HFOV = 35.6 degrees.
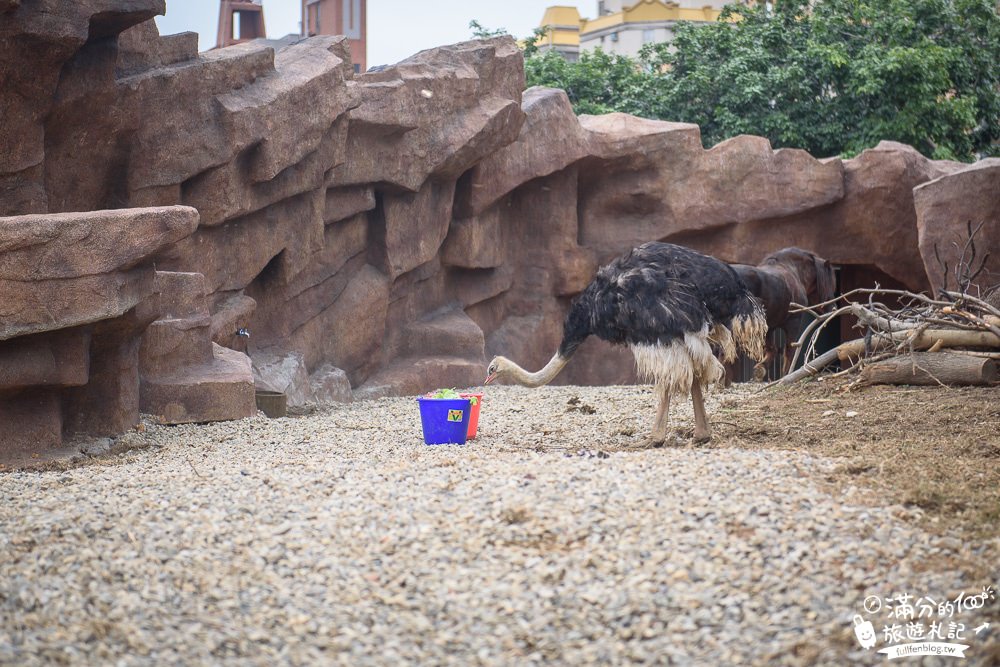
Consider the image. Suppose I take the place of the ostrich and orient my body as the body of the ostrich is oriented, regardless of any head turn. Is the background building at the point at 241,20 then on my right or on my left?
on my right

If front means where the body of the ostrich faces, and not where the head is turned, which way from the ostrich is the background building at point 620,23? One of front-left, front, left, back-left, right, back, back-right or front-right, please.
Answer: right

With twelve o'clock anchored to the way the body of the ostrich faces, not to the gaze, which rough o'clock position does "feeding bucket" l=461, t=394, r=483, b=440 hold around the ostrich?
The feeding bucket is roughly at 12 o'clock from the ostrich.

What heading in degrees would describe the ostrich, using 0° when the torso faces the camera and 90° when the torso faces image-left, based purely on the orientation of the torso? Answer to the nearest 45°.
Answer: approximately 90°

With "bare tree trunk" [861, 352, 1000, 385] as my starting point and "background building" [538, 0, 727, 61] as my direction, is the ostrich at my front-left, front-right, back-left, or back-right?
back-left
